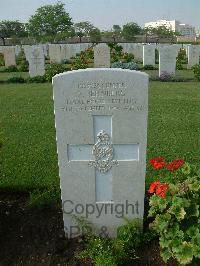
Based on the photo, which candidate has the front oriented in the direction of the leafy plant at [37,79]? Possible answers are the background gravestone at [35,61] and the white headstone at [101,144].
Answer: the background gravestone

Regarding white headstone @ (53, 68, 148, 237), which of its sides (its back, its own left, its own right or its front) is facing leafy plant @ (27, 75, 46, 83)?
back

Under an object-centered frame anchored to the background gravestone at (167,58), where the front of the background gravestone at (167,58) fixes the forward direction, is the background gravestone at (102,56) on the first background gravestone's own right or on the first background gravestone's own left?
on the first background gravestone's own right

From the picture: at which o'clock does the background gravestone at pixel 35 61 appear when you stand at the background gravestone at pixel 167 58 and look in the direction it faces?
the background gravestone at pixel 35 61 is roughly at 3 o'clock from the background gravestone at pixel 167 58.

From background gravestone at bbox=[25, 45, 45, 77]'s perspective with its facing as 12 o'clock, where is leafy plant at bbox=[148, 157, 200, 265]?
The leafy plant is roughly at 12 o'clock from the background gravestone.

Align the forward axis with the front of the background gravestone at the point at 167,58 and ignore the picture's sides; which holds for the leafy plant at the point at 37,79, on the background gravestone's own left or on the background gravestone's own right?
on the background gravestone's own right

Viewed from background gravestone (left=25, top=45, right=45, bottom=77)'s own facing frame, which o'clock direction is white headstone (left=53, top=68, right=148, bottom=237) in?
The white headstone is roughly at 12 o'clock from the background gravestone.

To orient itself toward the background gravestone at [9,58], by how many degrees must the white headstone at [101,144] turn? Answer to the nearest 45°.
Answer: approximately 180°

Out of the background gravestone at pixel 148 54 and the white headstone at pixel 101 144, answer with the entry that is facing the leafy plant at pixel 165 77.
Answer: the background gravestone
